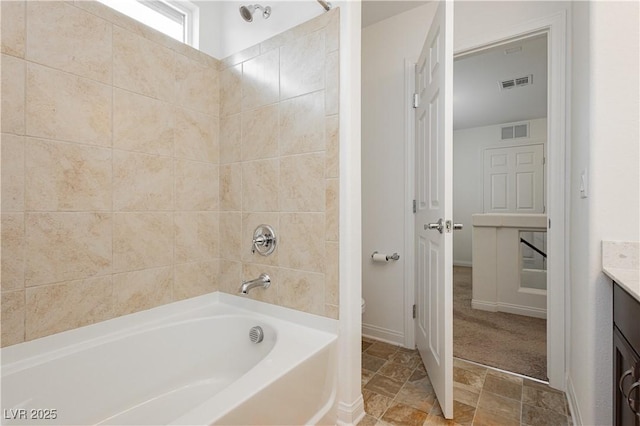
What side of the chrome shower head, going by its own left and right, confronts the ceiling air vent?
back

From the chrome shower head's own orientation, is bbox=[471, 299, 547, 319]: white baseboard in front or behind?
behind

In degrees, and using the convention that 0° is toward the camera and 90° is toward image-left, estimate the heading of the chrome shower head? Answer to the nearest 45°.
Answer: approximately 45°

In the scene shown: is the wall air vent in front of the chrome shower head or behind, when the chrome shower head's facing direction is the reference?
behind
